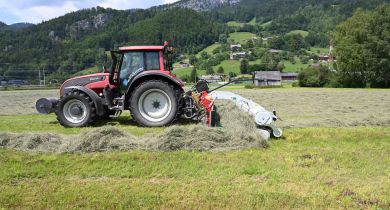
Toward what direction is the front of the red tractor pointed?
to the viewer's left

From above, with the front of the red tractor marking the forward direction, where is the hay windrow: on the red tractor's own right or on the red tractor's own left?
on the red tractor's own left
